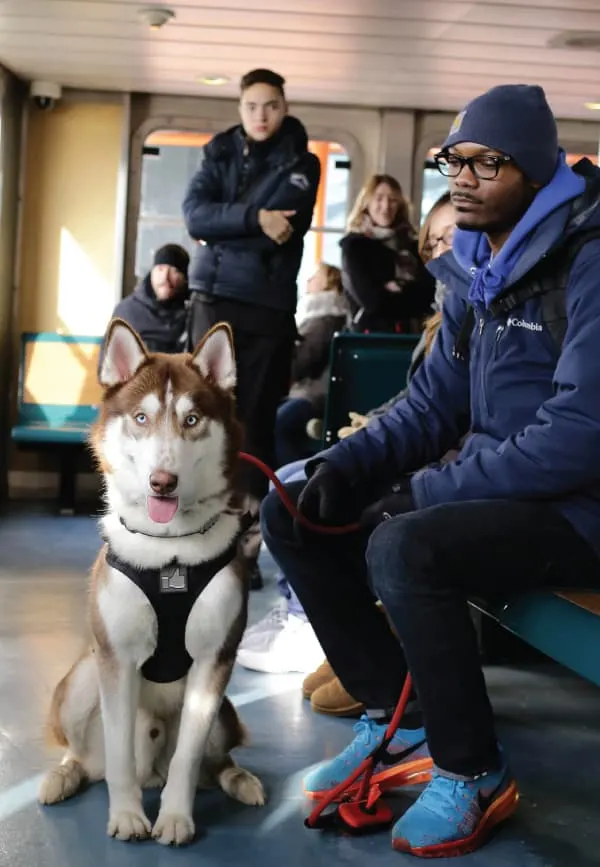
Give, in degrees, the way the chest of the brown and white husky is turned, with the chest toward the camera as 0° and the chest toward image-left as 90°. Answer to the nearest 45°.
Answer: approximately 0°

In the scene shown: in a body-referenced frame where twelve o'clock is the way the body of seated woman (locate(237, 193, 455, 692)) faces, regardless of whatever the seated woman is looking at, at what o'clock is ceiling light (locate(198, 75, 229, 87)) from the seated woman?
The ceiling light is roughly at 4 o'clock from the seated woman.

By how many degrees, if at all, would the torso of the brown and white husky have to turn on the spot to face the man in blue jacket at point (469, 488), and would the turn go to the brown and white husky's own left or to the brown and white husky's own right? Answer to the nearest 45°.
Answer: approximately 90° to the brown and white husky's own left

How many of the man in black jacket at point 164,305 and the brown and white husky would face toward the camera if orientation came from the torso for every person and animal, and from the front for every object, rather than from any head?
2

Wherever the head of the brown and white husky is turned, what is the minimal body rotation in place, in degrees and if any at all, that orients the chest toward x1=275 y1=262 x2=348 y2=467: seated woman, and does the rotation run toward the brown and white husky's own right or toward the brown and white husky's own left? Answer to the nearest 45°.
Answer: approximately 180°

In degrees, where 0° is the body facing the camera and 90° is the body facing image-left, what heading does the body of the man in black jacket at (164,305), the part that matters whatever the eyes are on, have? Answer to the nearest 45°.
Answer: approximately 0°

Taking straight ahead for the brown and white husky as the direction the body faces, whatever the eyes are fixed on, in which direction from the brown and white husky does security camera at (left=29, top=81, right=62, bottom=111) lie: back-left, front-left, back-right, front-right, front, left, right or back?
back
